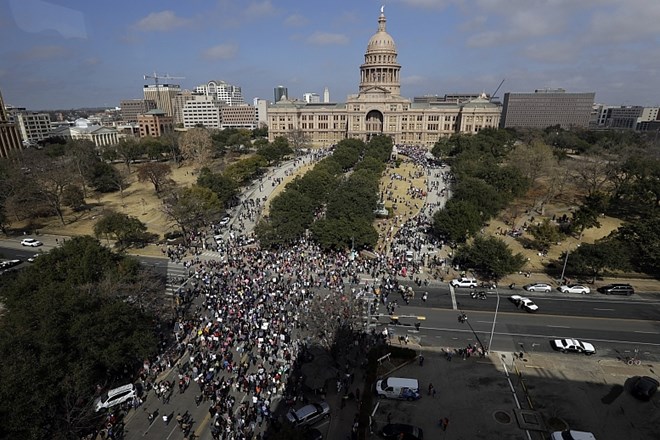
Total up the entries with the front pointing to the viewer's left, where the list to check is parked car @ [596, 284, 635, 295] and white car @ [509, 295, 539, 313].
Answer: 1

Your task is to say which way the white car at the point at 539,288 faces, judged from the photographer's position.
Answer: facing to the left of the viewer

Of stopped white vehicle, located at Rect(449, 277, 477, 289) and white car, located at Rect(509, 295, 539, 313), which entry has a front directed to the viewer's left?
the stopped white vehicle

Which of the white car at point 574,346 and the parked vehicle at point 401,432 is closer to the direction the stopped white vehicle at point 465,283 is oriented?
the parked vehicle

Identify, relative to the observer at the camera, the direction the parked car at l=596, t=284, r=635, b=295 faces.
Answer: facing to the left of the viewer

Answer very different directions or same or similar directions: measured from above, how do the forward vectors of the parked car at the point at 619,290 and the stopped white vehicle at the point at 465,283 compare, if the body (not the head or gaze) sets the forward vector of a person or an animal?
same or similar directions

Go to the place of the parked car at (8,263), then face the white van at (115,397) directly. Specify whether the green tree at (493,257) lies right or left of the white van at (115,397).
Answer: left

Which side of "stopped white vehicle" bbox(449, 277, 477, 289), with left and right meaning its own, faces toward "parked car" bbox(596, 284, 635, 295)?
back

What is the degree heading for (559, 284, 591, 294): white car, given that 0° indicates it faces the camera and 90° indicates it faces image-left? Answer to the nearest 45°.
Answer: approximately 90°

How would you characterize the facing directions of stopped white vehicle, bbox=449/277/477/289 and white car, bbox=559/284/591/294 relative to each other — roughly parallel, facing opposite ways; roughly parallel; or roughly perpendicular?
roughly parallel

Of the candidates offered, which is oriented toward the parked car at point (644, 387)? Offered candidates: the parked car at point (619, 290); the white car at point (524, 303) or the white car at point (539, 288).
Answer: the white car at point (524, 303)

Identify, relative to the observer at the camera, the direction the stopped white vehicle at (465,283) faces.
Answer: facing to the left of the viewer

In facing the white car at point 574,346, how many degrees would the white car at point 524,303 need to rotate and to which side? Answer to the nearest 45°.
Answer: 0° — it already faces it

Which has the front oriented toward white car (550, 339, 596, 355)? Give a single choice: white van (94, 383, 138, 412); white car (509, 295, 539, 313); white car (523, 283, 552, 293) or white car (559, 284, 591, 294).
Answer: white car (509, 295, 539, 313)
